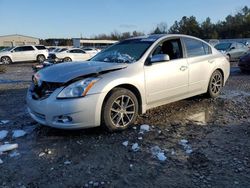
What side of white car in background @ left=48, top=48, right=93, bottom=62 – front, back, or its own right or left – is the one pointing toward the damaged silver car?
left

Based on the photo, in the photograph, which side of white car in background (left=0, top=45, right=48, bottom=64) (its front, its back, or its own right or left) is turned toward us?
left

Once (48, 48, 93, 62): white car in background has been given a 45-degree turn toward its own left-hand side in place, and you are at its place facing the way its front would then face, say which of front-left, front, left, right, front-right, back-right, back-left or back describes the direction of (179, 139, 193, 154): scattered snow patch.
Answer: front-left

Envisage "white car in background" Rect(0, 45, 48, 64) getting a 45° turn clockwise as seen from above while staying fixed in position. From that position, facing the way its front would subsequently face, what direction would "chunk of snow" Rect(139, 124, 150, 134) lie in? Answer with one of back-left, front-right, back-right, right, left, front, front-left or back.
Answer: back-left

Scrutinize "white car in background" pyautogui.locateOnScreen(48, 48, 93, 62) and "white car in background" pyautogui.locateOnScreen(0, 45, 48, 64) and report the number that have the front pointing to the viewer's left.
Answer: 2

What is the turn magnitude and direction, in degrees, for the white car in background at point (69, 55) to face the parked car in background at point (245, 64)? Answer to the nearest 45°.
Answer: approximately 135° to its left

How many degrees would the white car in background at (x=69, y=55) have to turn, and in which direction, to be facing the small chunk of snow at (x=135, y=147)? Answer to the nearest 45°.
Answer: approximately 90° to its left

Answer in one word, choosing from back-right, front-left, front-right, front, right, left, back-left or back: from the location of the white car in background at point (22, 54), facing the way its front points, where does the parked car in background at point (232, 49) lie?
back-left

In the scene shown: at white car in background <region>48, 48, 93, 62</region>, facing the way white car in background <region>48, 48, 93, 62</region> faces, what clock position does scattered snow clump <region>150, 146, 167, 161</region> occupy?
The scattered snow clump is roughly at 9 o'clock from the white car in background.

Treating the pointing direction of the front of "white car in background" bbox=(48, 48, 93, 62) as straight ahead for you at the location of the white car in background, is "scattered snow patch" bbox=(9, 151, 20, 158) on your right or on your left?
on your left

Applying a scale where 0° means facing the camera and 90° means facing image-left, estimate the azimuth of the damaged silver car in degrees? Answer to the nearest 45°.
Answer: approximately 45°

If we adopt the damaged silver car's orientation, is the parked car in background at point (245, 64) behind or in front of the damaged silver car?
behind

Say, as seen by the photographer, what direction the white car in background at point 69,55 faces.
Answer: facing to the left of the viewer
